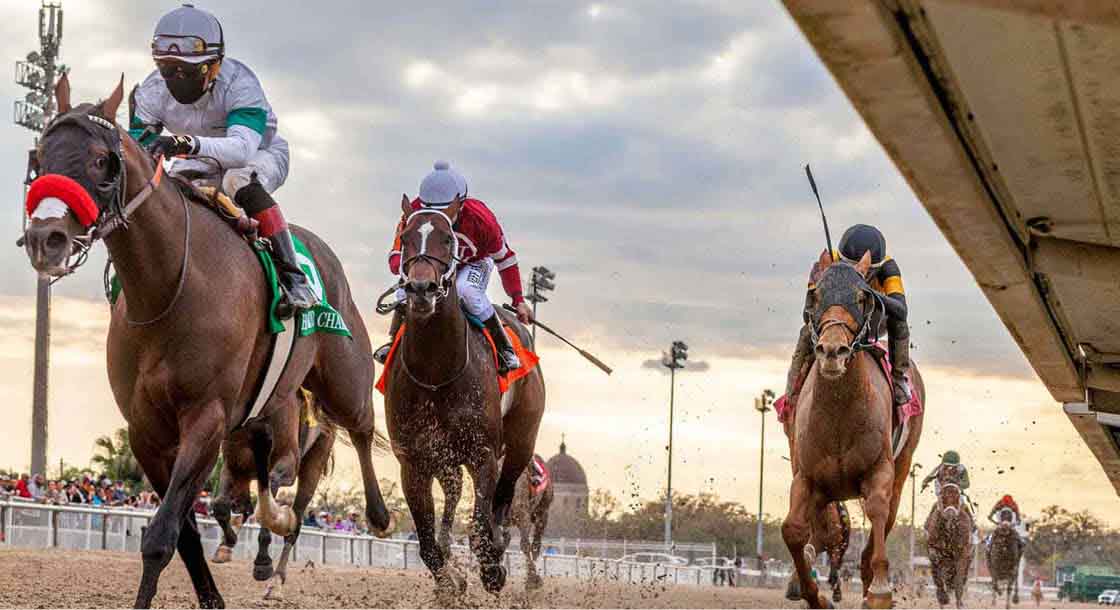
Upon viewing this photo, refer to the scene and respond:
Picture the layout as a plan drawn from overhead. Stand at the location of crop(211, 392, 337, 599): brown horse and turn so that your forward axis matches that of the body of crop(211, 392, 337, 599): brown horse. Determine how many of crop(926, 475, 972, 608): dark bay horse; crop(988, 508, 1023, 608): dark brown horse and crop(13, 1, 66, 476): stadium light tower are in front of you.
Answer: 0

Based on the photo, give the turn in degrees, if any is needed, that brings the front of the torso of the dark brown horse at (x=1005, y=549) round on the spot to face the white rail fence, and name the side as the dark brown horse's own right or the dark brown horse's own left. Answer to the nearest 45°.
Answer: approximately 45° to the dark brown horse's own right

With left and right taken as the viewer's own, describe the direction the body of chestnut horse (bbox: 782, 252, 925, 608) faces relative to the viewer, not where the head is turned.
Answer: facing the viewer

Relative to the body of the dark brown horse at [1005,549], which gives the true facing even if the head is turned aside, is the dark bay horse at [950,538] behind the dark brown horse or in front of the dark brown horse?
in front

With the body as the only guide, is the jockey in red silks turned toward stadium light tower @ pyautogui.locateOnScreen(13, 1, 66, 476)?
no

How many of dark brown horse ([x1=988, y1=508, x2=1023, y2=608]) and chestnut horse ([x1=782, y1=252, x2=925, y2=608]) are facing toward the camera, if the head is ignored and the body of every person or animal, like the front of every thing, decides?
2

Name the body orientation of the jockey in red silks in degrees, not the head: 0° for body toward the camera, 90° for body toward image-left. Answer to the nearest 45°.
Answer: approximately 0°

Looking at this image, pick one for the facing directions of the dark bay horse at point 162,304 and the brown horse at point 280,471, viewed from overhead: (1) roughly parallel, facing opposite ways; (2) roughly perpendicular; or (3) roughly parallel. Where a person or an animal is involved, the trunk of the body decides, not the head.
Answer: roughly parallel

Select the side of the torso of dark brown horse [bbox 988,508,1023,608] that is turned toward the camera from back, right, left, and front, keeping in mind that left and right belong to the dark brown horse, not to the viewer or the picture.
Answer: front

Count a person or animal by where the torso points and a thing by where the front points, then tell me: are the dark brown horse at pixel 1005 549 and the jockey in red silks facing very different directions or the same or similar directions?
same or similar directions

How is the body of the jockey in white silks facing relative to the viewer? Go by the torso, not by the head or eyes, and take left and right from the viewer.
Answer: facing the viewer and to the left of the viewer

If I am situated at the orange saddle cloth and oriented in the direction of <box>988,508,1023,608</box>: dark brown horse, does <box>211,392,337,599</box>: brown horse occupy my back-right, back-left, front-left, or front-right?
back-left

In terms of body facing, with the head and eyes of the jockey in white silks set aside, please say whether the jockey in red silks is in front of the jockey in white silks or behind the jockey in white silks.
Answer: behind
